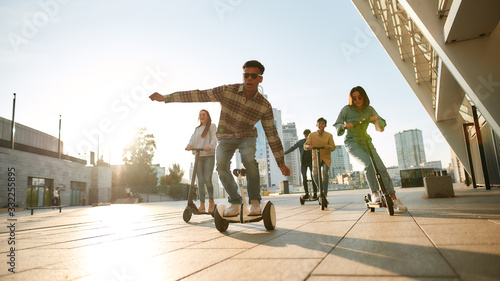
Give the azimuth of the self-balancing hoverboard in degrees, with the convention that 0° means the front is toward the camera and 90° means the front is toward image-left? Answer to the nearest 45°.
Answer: approximately 0°

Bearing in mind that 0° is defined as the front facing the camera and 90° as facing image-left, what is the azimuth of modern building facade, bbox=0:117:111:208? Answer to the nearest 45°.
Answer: approximately 315°

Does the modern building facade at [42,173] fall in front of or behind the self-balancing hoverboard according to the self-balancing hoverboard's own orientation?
behind

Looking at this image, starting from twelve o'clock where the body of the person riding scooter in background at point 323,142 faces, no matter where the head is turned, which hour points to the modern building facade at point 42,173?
The modern building facade is roughly at 4 o'clock from the person riding scooter in background.
